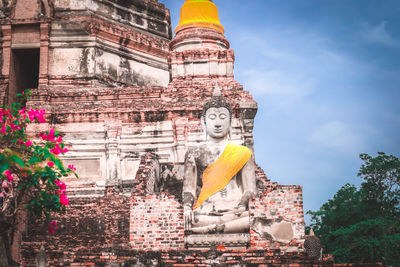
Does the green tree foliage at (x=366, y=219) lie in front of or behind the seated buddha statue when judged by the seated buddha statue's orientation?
behind

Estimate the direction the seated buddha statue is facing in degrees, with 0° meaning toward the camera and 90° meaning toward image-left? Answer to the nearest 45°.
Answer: approximately 0°
